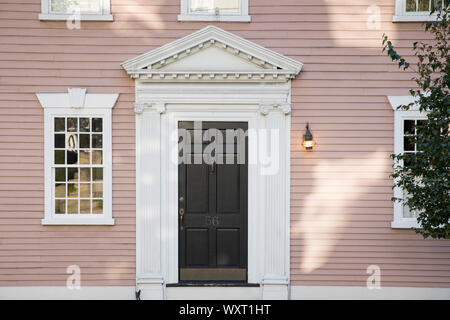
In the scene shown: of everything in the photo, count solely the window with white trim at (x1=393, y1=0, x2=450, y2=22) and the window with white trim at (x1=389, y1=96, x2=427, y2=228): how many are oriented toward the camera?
2

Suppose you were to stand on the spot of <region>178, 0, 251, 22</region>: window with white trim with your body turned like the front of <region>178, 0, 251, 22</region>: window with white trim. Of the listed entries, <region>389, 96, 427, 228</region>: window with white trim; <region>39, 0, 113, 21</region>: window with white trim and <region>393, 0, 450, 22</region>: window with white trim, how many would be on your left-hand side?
2

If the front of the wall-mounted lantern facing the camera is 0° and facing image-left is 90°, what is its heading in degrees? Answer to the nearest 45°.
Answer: approximately 0°

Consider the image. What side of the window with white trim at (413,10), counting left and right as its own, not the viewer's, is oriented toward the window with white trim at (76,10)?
right

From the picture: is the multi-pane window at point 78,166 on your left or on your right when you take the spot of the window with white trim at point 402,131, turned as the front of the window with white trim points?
on your right

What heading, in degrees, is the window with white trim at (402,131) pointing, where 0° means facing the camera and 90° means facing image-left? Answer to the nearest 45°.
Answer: approximately 0°
